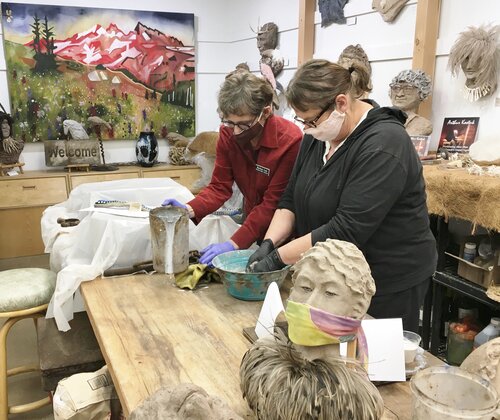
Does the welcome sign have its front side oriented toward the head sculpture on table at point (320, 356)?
yes

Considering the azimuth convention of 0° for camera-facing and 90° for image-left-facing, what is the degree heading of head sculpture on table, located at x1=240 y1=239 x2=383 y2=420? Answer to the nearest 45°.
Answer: approximately 45°

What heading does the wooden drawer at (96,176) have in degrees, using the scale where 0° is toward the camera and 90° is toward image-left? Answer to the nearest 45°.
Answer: approximately 0°

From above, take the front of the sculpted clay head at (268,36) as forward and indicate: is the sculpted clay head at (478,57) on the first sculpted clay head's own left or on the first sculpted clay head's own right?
on the first sculpted clay head's own left

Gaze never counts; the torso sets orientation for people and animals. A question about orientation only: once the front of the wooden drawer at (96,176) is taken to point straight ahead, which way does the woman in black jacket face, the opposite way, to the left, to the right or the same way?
to the right

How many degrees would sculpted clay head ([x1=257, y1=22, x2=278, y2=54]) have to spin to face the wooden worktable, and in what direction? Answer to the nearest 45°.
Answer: approximately 45° to its left

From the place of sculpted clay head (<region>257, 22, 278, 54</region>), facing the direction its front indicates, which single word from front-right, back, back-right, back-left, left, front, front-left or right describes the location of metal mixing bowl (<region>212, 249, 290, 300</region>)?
front-left

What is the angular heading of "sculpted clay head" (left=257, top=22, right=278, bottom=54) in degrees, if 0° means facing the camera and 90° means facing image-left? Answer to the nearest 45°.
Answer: approximately 45°
